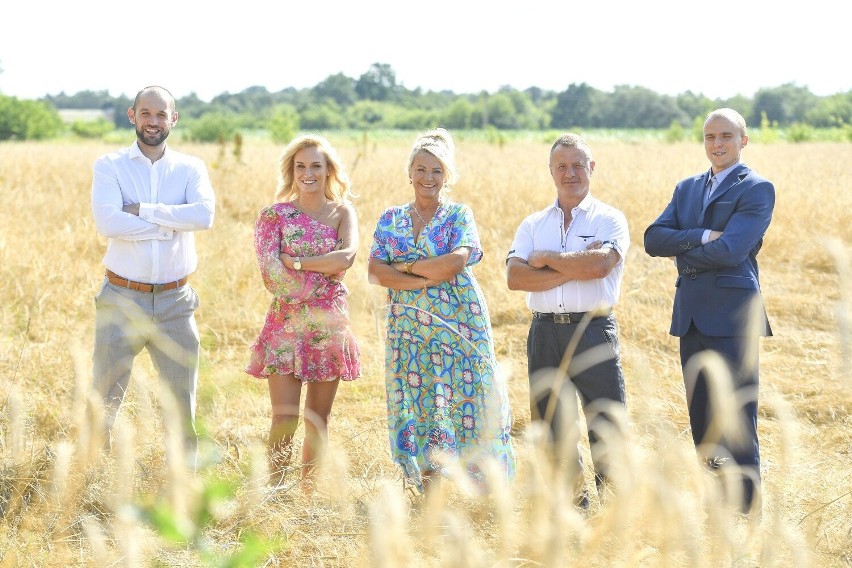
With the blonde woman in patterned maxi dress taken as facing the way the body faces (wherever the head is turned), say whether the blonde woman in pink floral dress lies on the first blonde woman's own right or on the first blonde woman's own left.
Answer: on the first blonde woman's own right

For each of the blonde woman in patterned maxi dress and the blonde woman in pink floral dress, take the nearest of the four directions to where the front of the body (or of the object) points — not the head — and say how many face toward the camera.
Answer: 2

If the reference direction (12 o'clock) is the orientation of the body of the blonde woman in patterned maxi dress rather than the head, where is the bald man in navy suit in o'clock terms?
The bald man in navy suit is roughly at 9 o'clock from the blonde woman in patterned maxi dress.

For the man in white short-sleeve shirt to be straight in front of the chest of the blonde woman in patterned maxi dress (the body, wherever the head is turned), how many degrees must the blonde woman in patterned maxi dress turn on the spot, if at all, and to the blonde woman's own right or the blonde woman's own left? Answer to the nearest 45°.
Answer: approximately 90° to the blonde woman's own left

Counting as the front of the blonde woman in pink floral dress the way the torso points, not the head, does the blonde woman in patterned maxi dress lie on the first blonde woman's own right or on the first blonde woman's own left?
on the first blonde woman's own left

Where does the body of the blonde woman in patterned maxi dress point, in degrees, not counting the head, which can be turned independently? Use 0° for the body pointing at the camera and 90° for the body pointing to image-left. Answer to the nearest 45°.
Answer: approximately 0°
